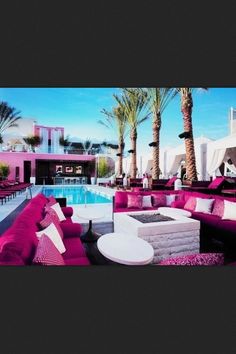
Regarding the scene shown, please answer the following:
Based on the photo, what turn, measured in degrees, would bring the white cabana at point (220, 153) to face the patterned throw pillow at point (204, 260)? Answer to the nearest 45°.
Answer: approximately 45° to its left

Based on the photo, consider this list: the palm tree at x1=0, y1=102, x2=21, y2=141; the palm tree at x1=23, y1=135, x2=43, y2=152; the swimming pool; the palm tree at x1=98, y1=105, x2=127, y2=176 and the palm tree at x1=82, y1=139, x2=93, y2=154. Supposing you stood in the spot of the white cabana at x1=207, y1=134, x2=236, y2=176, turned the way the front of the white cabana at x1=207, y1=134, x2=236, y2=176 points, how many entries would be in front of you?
5

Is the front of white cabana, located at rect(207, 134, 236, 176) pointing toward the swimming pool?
yes

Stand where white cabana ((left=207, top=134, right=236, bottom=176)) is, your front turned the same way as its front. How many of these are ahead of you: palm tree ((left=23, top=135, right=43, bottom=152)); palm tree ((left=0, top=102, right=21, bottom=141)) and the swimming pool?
3

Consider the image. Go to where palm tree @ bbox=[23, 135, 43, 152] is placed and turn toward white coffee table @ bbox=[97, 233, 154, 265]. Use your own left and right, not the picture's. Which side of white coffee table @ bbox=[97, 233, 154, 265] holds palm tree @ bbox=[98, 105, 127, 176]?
left

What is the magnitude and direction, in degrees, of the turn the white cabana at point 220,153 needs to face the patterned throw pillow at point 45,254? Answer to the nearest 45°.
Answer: approximately 45° to its left

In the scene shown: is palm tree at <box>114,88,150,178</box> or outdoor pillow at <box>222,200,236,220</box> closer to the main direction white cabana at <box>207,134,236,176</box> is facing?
the palm tree

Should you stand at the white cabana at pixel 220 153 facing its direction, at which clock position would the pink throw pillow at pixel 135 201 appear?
The pink throw pillow is roughly at 11 o'clock from the white cabana.

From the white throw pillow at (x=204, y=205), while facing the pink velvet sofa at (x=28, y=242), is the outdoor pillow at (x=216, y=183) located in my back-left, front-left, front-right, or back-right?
back-right

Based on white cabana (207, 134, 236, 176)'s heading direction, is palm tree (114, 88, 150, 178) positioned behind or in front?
in front

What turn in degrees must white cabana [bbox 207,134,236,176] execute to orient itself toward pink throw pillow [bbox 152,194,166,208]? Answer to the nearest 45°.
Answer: approximately 45° to its left

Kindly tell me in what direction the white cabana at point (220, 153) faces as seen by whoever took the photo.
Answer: facing the viewer and to the left of the viewer

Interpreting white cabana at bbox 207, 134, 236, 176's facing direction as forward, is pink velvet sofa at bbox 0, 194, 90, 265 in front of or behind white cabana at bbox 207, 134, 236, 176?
in front
